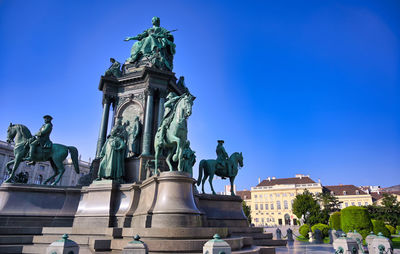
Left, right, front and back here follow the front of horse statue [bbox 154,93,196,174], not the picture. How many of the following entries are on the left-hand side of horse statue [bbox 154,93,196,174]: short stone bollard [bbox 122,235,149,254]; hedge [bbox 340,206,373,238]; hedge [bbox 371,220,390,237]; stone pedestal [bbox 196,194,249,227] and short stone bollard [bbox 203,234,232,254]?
3

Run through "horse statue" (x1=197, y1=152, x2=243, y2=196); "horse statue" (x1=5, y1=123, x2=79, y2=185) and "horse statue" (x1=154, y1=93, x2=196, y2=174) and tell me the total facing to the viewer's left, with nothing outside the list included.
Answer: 1

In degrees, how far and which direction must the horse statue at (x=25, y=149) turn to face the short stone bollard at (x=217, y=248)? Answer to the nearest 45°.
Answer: approximately 90° to its left

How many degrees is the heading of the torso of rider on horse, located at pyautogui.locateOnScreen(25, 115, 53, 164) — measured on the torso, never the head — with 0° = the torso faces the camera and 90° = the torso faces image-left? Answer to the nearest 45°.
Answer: approximately 90°

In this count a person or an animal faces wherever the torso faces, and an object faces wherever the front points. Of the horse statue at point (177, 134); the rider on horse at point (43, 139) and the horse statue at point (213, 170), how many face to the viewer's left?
1

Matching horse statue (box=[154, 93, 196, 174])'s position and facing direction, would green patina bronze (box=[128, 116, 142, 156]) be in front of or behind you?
behind

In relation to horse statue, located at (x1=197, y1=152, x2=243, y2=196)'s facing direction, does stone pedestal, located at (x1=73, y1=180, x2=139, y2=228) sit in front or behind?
behind

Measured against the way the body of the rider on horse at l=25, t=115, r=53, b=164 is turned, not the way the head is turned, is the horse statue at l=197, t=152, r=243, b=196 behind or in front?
behind

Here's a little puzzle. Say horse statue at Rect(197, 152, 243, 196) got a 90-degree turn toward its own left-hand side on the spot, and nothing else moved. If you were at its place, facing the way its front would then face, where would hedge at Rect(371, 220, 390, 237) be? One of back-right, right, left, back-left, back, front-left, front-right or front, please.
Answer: front-right

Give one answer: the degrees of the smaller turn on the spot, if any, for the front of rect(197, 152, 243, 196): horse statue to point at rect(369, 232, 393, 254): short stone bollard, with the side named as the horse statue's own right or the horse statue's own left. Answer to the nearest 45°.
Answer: approximately 45° to the horse statue's own right

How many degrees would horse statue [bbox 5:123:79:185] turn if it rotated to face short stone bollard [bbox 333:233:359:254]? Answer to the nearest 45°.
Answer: approximately 135° to its left

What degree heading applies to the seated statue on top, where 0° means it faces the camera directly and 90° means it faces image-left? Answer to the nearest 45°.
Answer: approximately 45°

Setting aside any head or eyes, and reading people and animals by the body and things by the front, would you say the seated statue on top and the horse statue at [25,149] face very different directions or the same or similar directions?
same or similar directions

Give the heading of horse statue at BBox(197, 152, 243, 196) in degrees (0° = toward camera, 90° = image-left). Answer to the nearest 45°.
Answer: approximately 270°

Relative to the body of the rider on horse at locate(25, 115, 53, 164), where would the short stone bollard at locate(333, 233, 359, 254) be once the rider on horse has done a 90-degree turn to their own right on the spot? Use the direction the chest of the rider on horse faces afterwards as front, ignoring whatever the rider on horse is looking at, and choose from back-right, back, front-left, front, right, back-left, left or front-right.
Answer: back-right
